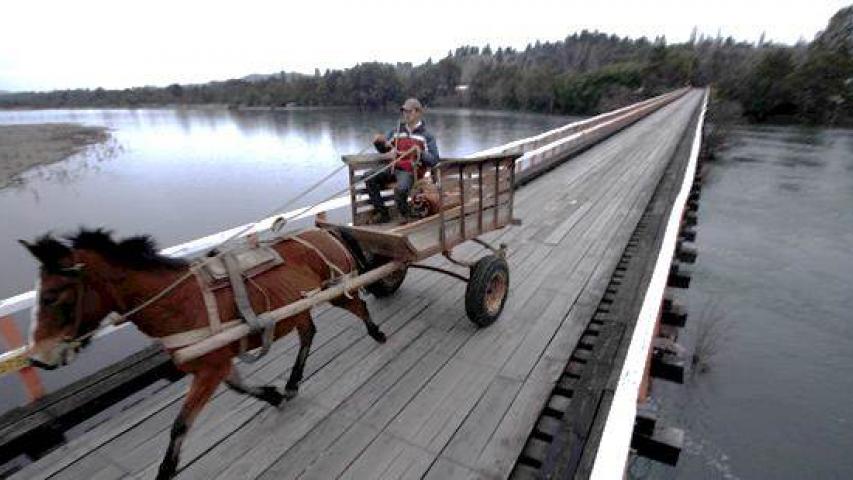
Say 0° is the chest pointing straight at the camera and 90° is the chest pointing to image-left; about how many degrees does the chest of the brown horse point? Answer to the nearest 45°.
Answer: approximately 45°

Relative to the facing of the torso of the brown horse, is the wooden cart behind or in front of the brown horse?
behind
